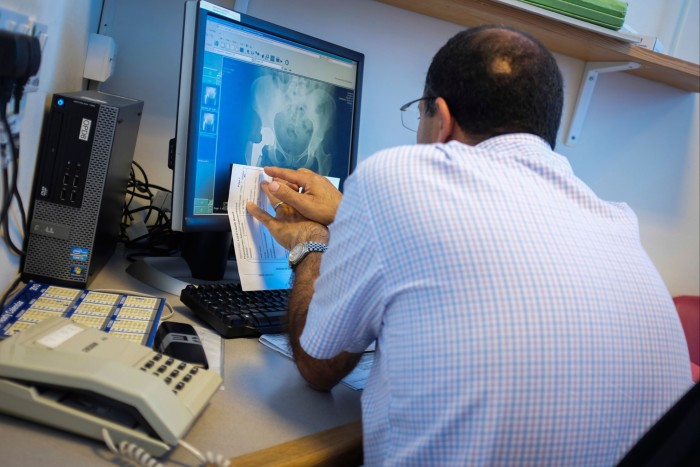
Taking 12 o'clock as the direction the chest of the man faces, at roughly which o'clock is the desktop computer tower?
The desktop computer tower is roughly at 11 o'clock from the man.

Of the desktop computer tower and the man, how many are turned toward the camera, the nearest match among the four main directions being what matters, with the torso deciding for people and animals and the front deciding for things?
1

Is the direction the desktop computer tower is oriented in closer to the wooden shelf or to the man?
the man

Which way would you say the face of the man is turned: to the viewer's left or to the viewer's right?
to the viewer's left

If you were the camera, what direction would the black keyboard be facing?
facing the viewer and to the right of the viewer

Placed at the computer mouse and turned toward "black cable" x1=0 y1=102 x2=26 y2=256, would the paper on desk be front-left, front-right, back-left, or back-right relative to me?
back-right

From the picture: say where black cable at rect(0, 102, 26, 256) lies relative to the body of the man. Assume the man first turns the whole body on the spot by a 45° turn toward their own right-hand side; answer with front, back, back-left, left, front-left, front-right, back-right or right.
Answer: left

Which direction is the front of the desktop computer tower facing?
toward the camera

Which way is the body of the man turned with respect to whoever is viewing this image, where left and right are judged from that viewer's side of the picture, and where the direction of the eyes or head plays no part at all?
facing away from the viewer and to the left of the viewer

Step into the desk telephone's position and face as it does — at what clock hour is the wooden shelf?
The wooden shelf is roughly at 9 o'clock from the desk telephone.
